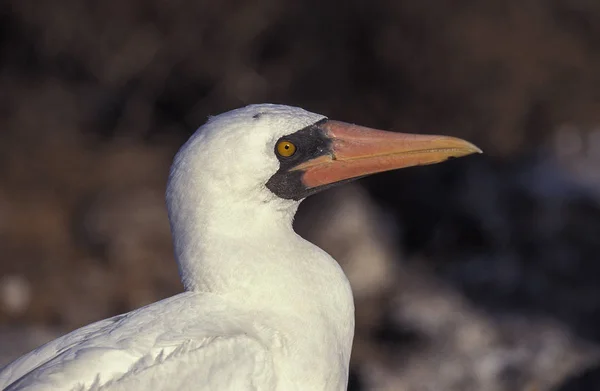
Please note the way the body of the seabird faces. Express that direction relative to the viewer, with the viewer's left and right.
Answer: facing to the right of the viewer
